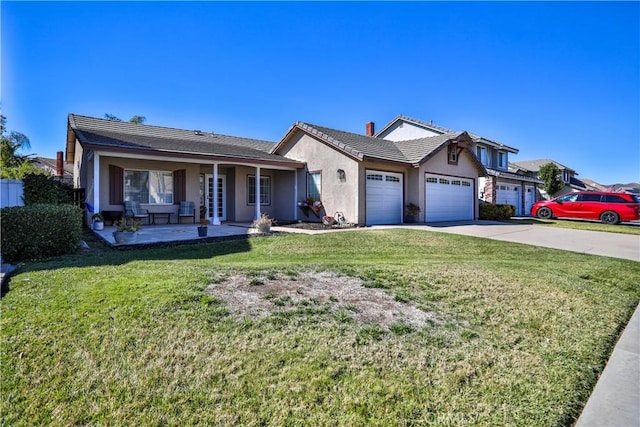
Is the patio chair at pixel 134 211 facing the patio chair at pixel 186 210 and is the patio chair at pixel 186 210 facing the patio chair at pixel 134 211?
no

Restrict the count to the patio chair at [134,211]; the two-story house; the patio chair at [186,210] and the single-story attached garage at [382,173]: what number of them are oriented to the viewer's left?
0

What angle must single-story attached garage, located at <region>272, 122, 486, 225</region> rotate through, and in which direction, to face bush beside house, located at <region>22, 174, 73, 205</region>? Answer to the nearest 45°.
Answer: approximately 90° to its right

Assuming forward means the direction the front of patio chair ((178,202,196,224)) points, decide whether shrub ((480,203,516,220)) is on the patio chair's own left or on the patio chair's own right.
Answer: on the patio chair's own left

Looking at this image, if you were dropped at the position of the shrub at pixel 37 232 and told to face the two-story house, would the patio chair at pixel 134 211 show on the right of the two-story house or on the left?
left

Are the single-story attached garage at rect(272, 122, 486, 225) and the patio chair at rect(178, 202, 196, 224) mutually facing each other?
no

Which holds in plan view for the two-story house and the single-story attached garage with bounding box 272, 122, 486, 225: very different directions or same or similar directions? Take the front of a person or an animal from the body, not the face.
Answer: same or similar directions

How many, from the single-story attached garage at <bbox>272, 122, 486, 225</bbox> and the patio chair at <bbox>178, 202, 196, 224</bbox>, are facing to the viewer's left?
0

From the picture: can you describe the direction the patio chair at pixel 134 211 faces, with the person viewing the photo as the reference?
facing the viewer and to the right of the viewer

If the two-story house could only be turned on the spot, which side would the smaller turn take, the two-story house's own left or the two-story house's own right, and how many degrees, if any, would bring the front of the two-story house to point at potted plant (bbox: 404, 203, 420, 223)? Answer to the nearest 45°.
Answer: approximately 45° to the two-story house's own right

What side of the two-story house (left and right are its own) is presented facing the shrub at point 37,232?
right

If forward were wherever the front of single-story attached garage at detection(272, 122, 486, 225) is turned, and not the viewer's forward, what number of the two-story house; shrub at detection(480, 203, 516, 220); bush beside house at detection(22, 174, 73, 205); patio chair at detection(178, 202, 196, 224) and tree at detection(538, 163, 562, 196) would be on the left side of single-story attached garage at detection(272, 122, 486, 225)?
3

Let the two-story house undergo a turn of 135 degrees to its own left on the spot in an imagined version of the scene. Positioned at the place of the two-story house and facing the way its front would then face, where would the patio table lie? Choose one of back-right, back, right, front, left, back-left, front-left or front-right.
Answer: back-left

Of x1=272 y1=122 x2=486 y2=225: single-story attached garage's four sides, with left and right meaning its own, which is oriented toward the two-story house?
left

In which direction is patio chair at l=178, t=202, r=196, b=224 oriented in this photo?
toward the camera

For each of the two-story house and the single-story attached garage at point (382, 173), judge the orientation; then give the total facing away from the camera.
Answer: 0

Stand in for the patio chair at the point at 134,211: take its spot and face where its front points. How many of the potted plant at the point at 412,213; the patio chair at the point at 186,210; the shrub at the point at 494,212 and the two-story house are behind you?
0

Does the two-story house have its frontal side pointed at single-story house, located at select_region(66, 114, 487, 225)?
no

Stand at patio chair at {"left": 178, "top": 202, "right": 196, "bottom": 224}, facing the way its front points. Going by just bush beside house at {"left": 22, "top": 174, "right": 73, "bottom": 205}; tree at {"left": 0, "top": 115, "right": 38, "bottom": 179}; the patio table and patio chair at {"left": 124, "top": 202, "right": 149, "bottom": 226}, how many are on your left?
0

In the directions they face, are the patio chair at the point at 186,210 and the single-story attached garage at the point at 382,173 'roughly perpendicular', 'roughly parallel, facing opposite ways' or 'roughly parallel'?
roughly parallel

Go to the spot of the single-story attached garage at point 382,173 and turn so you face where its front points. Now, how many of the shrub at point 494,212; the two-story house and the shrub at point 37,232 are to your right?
1

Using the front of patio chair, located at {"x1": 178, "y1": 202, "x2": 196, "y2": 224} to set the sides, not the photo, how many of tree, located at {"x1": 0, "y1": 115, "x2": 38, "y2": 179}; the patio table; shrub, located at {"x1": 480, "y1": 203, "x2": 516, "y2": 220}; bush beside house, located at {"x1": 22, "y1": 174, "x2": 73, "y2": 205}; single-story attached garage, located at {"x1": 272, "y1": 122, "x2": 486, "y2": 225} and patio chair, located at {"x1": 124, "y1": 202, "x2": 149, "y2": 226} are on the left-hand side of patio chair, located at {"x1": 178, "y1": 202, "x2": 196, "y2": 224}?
2

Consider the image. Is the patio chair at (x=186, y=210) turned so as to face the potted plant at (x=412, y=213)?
no
